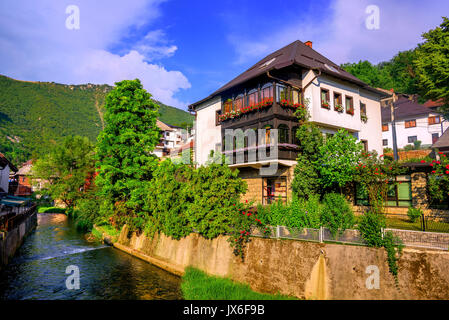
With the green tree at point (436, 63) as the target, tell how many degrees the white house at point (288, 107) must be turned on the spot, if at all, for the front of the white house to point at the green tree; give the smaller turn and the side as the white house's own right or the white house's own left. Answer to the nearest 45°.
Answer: approximately 180°

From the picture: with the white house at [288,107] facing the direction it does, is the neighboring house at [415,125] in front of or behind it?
behind

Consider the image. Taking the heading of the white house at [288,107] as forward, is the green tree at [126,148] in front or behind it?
in front

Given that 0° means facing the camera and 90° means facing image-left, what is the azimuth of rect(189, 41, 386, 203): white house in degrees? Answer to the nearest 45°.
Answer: approximately 45°

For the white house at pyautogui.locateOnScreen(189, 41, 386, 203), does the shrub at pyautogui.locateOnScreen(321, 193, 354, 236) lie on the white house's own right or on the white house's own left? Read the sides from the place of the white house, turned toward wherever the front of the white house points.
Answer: on the white house's own left

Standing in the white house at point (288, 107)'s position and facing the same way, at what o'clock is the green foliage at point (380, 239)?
The green foliage is roughly at 10 o'clock from the white house.

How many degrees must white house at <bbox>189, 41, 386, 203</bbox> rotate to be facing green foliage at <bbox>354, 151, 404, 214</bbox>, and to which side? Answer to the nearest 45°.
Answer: approximately 90° to its left

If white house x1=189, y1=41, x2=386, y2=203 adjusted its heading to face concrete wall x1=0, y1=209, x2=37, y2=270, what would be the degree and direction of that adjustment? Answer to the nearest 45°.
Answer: approximately 45° to its right

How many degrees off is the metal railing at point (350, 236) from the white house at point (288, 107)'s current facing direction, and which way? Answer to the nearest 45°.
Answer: approximately 45° to its left

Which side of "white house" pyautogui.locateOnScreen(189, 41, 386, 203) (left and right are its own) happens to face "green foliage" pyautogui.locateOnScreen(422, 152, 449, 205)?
left
